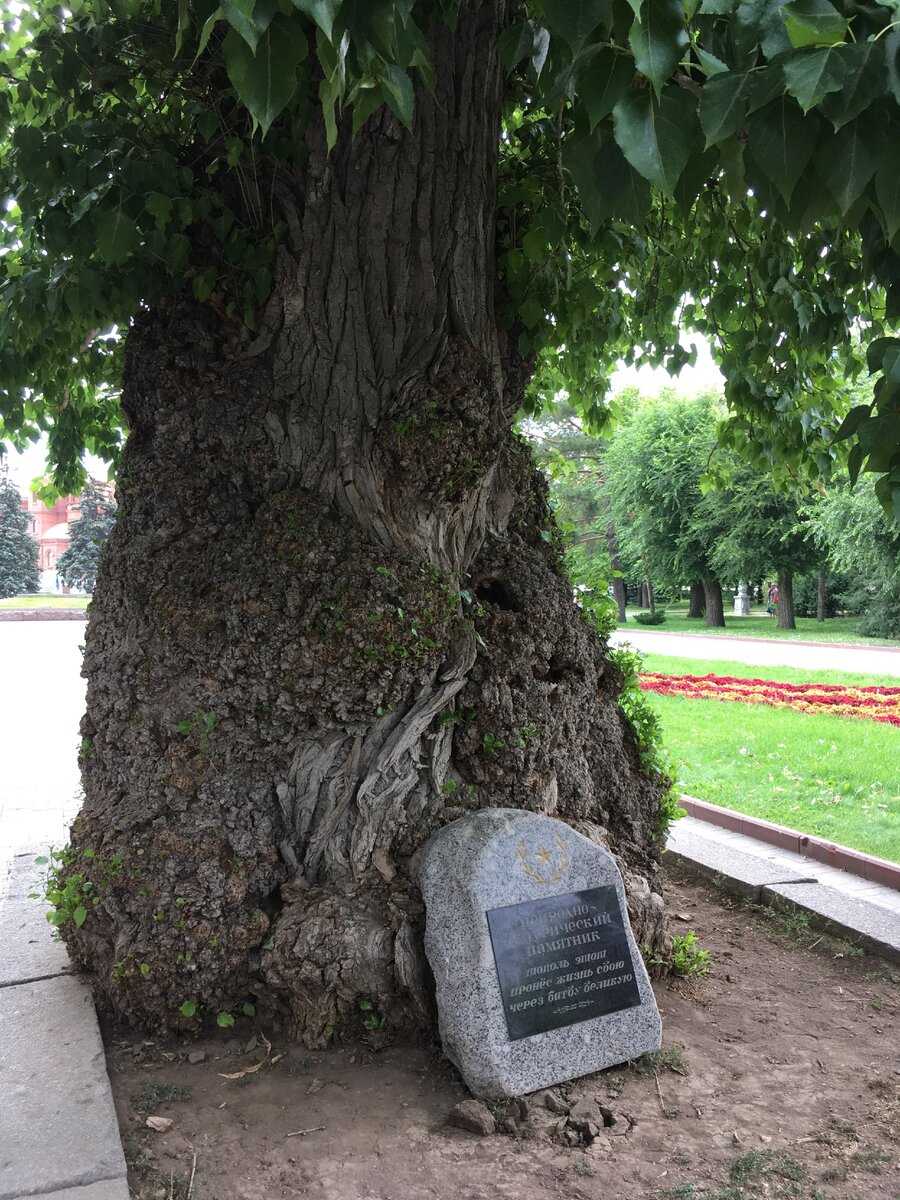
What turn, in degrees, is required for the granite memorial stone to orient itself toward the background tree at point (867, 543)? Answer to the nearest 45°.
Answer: approximately 135° to its left

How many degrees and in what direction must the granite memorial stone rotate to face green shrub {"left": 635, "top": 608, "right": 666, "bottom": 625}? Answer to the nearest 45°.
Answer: approximately 135° to its left

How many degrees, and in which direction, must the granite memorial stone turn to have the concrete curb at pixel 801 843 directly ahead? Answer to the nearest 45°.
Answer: approximately 90° to its left

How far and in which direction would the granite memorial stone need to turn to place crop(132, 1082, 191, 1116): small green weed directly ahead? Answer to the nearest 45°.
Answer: approximately 135° to its right

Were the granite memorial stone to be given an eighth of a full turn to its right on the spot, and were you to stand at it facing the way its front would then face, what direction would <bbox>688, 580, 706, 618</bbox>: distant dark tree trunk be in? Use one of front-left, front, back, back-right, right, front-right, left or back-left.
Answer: back

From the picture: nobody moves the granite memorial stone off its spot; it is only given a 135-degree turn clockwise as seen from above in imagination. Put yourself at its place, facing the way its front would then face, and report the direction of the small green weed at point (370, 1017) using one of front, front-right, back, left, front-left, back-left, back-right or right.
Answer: front

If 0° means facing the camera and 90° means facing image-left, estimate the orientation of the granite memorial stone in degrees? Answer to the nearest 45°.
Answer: approximately 315°

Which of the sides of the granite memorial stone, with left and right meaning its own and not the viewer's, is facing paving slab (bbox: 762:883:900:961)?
left

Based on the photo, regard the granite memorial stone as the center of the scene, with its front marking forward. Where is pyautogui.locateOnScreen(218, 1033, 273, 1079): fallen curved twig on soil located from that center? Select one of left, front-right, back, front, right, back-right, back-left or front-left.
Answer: back-right

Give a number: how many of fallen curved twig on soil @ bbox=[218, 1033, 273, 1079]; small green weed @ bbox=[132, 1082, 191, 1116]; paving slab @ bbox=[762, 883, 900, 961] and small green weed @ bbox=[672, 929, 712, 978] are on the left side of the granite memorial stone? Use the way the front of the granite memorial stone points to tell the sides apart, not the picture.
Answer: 2

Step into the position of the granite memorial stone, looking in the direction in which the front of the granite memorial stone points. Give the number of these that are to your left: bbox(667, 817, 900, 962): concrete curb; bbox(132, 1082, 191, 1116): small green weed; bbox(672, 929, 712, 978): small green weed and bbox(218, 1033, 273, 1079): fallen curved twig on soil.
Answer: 2

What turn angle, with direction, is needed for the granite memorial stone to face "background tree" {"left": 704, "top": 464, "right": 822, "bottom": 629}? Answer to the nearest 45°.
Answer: approximately 135° to its left
